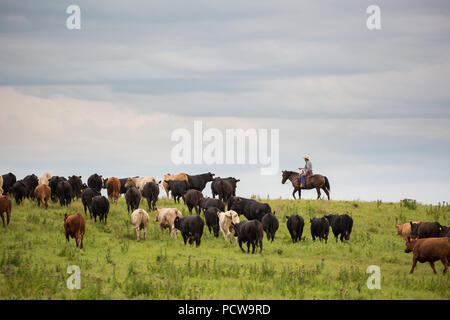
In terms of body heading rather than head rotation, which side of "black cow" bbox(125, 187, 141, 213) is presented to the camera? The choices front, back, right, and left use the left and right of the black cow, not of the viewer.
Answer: back

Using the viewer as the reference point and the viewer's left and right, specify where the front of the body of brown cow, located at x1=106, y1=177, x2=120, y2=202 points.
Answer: facing away from the viewer

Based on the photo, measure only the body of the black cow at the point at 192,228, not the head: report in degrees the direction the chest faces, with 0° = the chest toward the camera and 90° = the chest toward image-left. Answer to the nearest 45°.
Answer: approximately 135°

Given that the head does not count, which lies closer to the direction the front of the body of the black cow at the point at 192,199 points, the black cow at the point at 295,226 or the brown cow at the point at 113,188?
the brown cow

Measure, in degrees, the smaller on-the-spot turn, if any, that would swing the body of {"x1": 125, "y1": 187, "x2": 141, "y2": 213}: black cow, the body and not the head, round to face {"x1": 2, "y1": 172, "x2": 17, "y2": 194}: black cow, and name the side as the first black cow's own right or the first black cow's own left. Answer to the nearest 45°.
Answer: approximately 45° to the first black cow's own left

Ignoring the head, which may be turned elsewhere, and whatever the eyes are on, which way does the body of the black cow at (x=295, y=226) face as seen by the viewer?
away from the camera

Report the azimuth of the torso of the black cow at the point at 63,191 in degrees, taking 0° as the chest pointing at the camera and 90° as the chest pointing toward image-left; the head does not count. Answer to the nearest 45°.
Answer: approximately 180°

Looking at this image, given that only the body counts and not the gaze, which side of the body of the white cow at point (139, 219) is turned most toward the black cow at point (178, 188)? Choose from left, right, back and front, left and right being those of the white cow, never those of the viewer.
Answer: front

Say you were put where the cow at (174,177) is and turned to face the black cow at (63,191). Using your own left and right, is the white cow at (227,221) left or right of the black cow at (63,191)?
left

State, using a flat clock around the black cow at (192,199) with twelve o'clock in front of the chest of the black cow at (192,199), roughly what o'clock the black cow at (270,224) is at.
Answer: the black cow at (270,224) is roughly at 5 o'clock from the black cow at (192,199).

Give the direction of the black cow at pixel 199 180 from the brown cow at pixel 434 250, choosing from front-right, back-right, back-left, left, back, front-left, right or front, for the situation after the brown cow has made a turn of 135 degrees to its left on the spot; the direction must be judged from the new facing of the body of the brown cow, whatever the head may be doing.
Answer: back

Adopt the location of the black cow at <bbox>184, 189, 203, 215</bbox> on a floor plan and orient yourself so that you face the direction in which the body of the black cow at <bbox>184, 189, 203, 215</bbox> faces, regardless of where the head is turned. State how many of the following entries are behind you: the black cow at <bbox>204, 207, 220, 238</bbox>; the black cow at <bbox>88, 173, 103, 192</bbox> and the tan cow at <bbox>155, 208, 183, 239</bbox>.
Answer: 2

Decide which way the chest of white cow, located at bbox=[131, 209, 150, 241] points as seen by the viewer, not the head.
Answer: away from the camera
